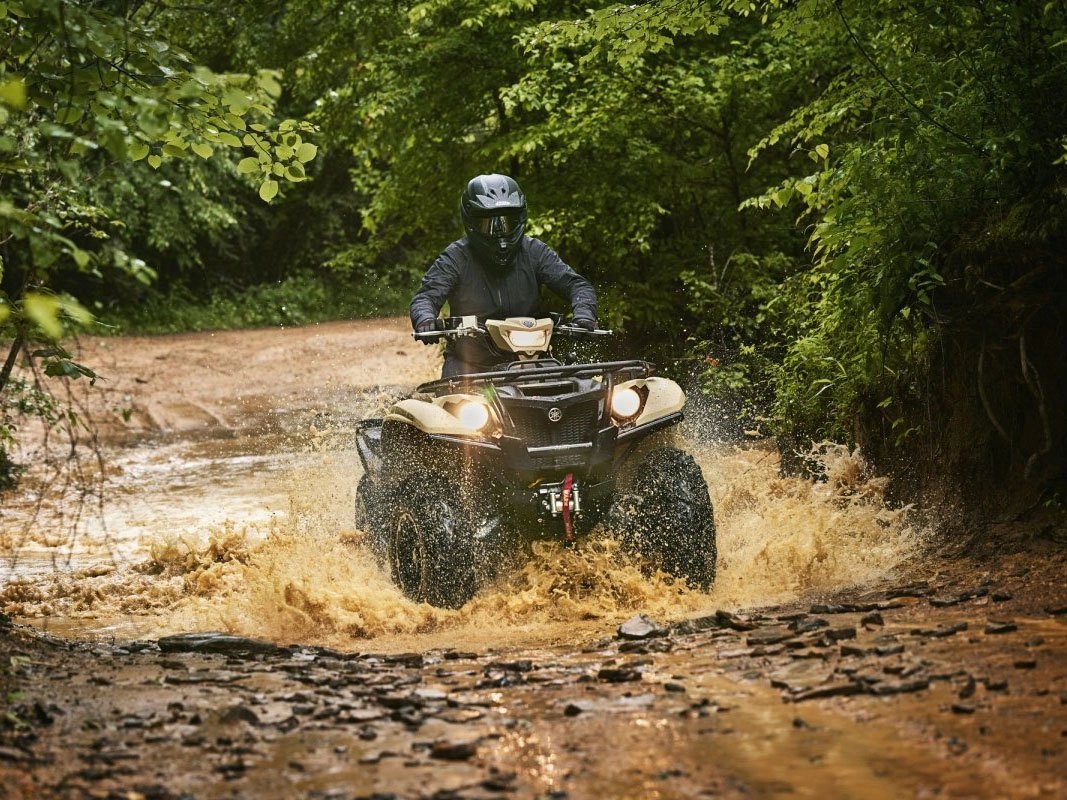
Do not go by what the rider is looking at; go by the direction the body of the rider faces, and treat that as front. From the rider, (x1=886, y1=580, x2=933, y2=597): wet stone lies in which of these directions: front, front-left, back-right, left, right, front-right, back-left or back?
front-left

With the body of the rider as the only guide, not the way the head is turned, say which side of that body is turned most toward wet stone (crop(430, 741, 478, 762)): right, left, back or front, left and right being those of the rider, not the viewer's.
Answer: front

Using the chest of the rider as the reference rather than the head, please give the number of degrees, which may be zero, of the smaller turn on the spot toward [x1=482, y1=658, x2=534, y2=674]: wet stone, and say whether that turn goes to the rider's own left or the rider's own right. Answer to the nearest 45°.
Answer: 0° — they already face it

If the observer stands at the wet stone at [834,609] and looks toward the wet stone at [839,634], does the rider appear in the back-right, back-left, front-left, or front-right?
back-right

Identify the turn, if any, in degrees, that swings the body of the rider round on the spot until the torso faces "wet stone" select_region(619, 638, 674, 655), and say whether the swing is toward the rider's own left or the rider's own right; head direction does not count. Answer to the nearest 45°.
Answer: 0° — they already face it

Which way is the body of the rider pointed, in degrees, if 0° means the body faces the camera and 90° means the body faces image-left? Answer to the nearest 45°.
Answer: approximately 0°

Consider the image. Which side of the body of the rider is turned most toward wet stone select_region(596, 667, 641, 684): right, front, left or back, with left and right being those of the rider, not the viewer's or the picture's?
front

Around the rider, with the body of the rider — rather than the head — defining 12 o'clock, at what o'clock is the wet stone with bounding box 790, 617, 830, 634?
The wet stone is roughly at 11 o'clock from the rider.
